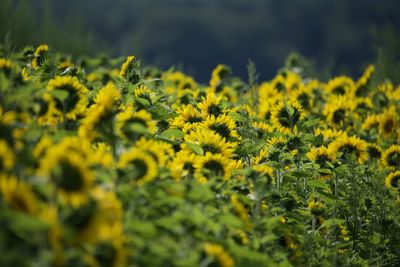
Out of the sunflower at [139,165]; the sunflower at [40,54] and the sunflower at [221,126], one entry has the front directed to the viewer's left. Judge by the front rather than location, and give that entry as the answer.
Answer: the sunflower at [40,54]

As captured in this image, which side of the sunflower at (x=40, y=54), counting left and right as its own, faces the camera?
left

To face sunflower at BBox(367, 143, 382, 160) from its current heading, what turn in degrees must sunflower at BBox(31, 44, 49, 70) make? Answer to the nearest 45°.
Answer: approximately 180°
